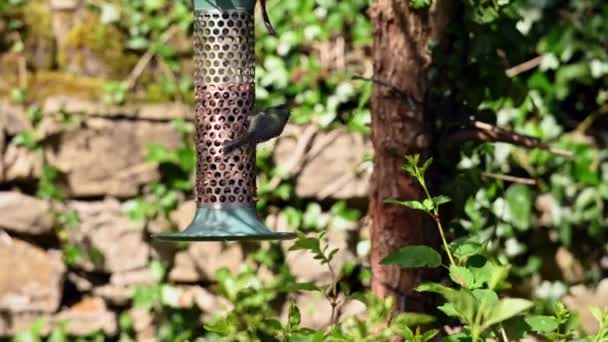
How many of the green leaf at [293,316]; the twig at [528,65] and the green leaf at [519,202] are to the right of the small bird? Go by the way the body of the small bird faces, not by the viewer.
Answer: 1

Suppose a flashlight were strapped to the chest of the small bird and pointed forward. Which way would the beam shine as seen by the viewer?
to the viewer's right

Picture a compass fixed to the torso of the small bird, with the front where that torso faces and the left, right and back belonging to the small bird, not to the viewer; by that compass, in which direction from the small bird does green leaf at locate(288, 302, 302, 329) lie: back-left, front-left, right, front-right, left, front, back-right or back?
right

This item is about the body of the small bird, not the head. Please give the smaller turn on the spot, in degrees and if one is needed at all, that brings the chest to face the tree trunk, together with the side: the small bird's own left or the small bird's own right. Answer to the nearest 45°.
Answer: approximately 45° to the small bird's own left

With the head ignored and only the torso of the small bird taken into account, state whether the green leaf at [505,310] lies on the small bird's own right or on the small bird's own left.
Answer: on the small bird's own right

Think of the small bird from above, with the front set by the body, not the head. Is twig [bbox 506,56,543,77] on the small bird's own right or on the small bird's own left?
on the small bird's own left

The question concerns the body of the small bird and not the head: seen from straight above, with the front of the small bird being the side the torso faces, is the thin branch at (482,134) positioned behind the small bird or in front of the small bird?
in front
